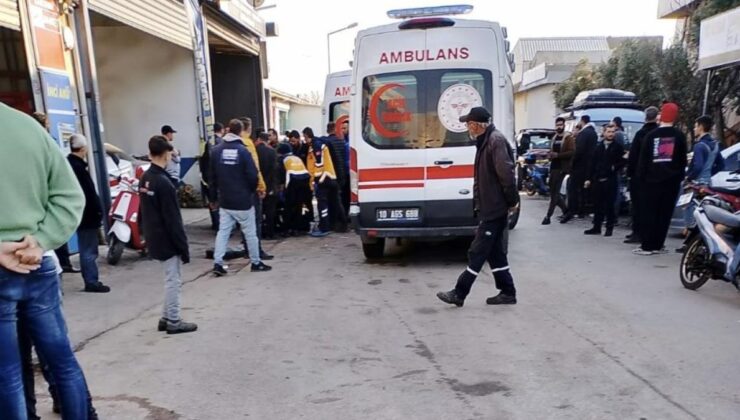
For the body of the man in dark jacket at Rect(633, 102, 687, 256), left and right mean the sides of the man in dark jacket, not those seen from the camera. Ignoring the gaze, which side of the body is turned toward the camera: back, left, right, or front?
back

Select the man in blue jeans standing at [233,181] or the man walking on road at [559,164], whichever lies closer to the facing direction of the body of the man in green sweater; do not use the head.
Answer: the man in blue jeans standing

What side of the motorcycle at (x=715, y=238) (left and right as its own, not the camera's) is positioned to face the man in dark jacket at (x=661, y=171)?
right

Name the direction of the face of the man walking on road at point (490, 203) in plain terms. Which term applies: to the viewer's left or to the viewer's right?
to the viewer's left

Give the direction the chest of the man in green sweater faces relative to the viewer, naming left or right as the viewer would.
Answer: facing away from the viewer

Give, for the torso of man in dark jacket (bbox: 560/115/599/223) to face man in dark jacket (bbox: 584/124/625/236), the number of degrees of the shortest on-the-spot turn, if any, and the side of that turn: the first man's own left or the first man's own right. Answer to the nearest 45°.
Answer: approximately 135° to the first man's own left

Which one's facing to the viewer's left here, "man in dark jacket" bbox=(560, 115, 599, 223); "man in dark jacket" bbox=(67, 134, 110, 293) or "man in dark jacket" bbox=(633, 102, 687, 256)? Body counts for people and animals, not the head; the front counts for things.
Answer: "man in dark jacket" bbox=(560, 115, 599, 223)

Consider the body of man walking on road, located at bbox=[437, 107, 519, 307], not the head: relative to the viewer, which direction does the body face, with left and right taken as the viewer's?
facing to the left of the viewer

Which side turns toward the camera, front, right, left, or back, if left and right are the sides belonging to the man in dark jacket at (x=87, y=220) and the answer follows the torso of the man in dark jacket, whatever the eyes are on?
right

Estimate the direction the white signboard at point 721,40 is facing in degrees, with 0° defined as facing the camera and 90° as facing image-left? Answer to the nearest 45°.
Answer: approximately 45°
